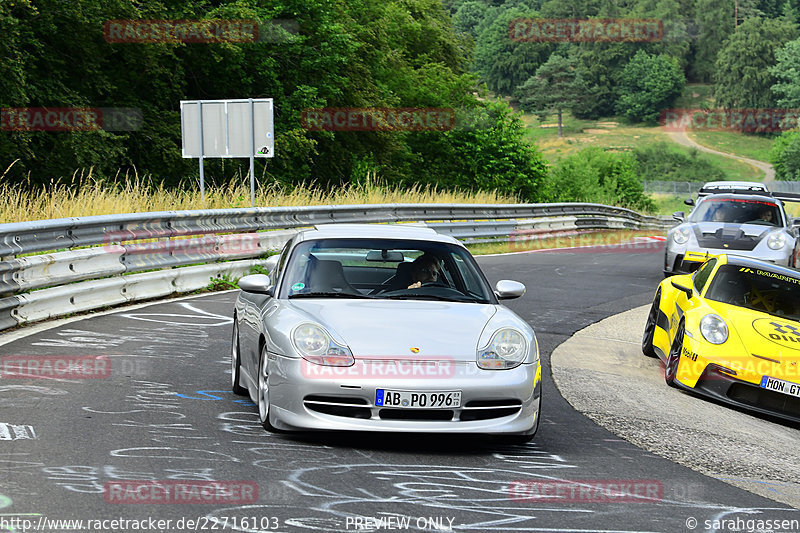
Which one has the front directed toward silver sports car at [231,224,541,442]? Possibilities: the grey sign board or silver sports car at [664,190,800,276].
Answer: silver sports car at [664,190,800,276]

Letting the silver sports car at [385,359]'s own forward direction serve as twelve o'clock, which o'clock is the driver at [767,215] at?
The driver is roughly at 7 o'clock from the silver sports car.

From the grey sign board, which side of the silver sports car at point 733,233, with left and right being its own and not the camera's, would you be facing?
right

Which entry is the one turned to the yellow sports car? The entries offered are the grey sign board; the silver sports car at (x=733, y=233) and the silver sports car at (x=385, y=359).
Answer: the silver sports car at (x=733, y=233)

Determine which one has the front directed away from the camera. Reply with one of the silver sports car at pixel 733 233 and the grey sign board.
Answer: the grey sign board

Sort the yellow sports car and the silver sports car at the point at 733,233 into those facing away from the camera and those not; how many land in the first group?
0

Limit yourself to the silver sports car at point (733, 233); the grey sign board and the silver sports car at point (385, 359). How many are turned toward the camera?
2

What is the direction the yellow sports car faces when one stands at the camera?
facing the viewer and to the right of the viewer

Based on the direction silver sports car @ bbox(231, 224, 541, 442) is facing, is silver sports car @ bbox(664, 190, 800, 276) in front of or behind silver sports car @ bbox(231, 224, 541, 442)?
behind

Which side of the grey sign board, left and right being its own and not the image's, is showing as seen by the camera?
back

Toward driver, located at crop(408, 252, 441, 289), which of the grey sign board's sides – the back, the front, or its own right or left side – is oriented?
back

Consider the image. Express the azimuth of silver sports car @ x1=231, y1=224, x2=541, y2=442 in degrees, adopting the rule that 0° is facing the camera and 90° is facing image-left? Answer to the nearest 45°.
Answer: approximately 0°
